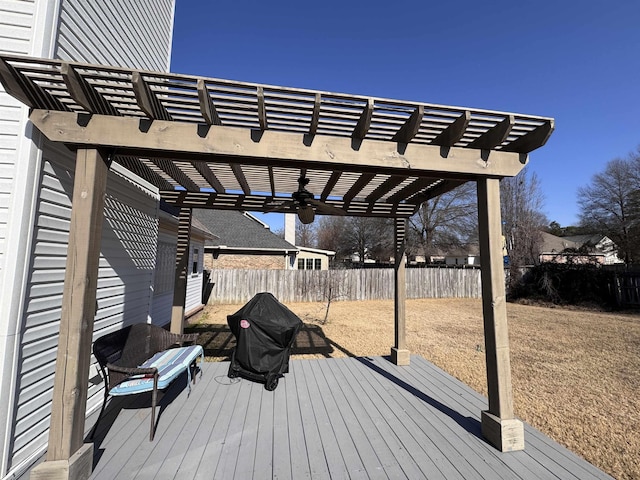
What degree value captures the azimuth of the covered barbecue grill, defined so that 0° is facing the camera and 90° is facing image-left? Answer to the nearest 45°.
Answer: approximately 45°

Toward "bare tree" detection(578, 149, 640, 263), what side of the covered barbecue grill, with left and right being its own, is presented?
back

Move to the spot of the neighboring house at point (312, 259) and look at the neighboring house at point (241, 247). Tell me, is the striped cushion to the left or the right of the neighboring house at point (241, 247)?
left

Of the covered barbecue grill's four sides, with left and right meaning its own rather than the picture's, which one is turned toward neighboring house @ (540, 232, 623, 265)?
back

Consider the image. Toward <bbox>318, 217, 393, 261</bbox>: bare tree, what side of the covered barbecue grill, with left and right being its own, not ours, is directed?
back

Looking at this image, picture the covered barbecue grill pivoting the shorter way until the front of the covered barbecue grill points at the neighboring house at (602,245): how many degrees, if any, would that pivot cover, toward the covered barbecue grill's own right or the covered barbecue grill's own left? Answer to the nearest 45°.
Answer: approximately 180°

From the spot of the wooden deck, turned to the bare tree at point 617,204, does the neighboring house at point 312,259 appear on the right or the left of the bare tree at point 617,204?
left

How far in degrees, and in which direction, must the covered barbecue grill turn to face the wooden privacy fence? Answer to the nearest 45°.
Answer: approximately 135° to its right

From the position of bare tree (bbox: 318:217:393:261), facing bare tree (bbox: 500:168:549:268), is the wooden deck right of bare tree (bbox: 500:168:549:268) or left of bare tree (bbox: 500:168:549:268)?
right

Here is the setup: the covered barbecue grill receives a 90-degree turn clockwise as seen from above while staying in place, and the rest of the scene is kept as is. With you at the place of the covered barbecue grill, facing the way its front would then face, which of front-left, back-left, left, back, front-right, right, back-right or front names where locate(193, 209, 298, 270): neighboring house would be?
front-right

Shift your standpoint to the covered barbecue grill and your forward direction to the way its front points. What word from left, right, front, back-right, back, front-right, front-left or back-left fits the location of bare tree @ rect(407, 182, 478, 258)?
back
